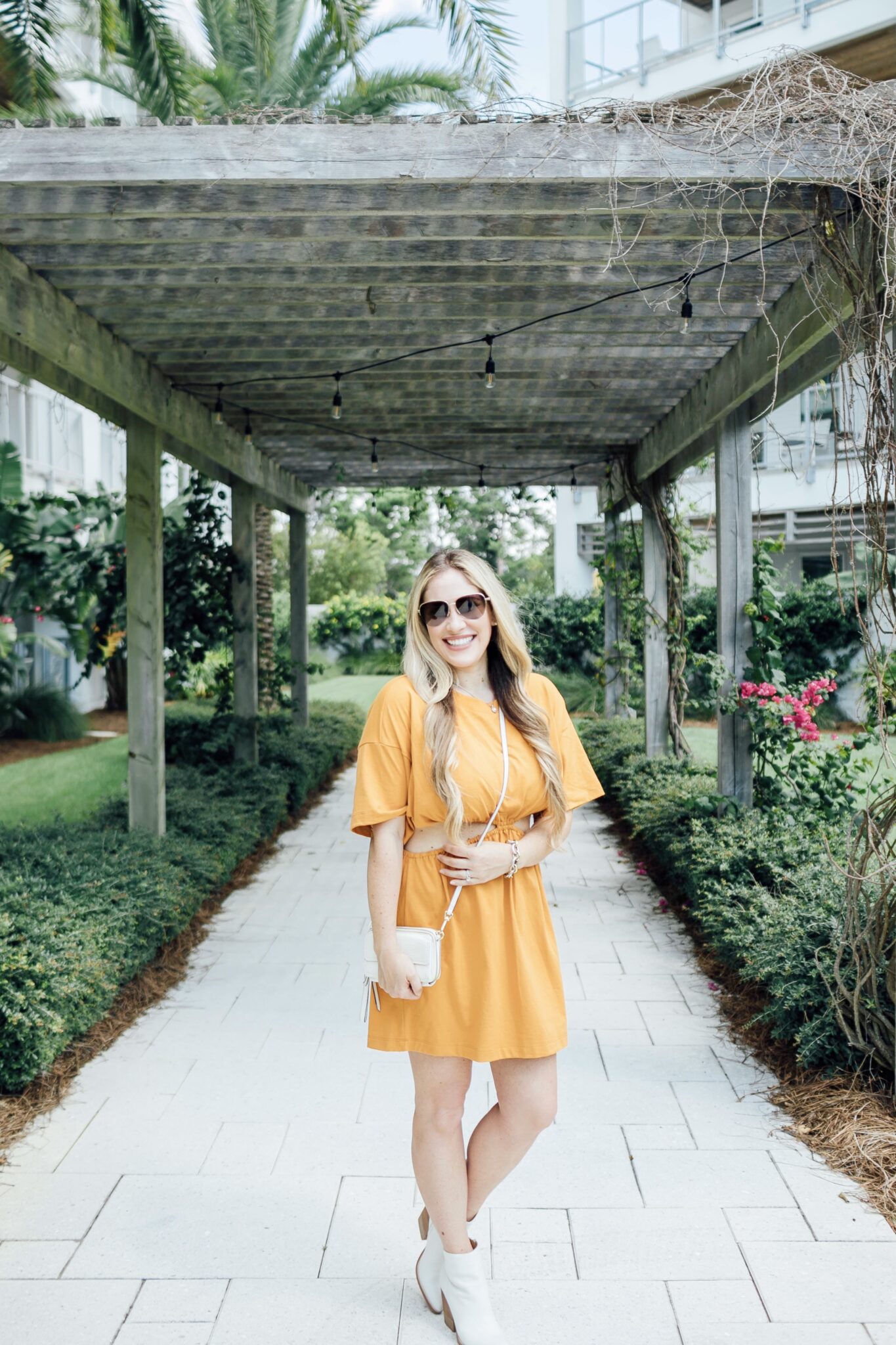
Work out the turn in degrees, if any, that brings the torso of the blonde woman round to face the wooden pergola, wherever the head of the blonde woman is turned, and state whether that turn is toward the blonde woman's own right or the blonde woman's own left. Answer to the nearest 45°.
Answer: approximately 180°

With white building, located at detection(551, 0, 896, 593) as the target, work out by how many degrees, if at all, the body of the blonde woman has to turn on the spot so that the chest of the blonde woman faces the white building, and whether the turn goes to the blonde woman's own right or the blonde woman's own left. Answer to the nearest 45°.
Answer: approximately 180°

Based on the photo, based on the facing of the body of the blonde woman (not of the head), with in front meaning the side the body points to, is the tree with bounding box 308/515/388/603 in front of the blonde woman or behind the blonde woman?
behind

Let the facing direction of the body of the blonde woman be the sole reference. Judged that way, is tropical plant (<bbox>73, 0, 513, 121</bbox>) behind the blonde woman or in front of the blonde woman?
behind

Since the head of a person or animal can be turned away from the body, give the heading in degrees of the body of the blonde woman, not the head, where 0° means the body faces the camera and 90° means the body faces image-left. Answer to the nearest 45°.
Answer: approximately 0°
